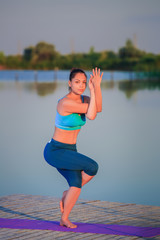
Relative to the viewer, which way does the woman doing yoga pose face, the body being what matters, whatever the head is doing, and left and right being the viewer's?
facing the viewer and to the right of the viewer
